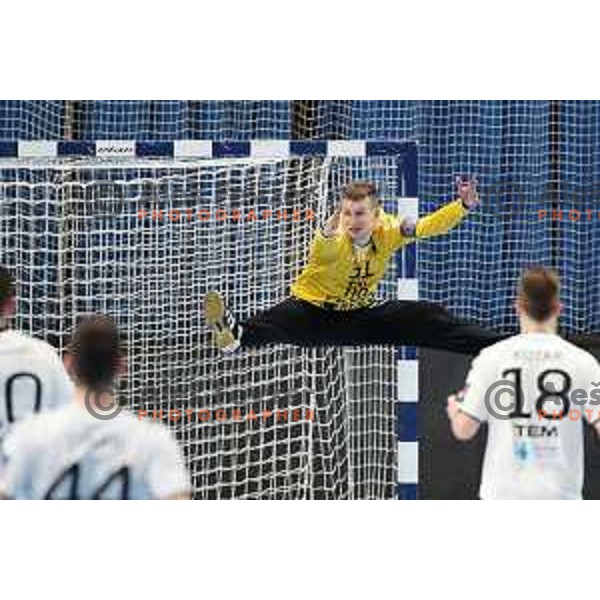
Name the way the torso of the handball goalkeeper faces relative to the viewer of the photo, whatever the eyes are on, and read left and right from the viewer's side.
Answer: facing the viewer

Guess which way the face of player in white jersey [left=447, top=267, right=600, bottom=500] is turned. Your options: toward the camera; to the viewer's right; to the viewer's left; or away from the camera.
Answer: away from the camera

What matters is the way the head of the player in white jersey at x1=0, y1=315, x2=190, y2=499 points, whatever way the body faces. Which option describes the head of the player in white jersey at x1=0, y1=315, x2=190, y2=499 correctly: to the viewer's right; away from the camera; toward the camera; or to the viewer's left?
away from the camera

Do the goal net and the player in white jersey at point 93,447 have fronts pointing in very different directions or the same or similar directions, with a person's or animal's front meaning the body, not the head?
very different directions

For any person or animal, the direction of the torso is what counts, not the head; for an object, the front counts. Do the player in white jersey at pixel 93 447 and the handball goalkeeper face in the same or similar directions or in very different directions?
very different directions

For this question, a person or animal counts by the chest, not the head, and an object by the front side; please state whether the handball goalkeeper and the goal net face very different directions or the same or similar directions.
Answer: same or similar directions

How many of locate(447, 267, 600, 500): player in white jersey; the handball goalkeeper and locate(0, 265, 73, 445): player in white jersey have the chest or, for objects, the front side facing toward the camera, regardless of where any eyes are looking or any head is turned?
1

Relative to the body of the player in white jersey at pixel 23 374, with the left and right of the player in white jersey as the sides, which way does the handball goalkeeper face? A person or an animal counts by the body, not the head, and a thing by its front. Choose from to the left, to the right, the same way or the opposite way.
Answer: the opposite way

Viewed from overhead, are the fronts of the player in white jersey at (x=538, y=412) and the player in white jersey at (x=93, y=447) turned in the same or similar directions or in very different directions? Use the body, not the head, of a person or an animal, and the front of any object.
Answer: same or similar directions

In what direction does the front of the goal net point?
toward the camera

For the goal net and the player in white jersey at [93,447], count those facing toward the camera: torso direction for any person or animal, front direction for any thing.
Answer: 1

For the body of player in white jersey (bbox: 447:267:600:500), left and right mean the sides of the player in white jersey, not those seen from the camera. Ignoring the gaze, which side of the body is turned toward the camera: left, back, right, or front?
back

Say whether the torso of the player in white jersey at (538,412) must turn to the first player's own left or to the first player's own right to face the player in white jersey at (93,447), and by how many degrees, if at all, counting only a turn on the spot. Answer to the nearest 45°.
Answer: approximately 90° to the first player's own left

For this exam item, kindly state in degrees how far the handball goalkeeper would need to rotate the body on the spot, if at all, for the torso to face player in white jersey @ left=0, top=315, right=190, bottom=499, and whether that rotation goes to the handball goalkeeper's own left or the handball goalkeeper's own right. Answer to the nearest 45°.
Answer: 0° — they already face them

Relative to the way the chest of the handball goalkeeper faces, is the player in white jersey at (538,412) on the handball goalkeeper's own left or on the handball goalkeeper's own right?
on the handball goalkeeper's own left

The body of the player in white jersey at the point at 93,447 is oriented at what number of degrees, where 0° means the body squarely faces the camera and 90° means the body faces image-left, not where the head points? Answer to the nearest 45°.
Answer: approximately 180°
